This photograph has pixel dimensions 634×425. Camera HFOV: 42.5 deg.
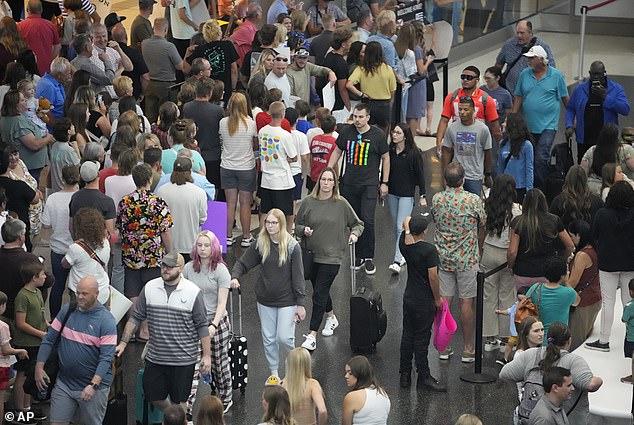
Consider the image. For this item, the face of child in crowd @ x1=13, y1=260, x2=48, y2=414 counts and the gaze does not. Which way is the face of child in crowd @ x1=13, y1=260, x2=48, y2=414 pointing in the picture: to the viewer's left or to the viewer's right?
to the viewer's right

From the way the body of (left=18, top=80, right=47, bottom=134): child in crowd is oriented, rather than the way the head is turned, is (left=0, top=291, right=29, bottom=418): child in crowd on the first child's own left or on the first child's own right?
on the first child's own right

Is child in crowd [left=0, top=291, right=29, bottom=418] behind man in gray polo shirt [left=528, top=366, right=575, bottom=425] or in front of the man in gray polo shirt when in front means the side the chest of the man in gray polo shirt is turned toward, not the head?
behind
